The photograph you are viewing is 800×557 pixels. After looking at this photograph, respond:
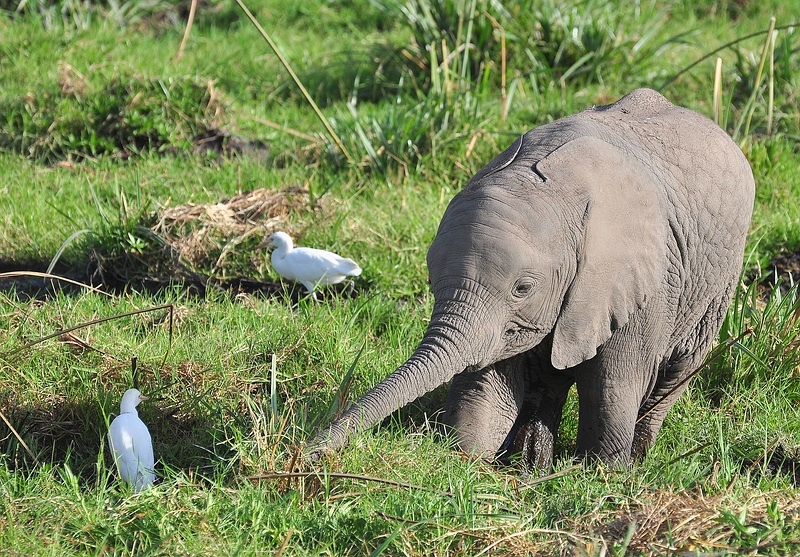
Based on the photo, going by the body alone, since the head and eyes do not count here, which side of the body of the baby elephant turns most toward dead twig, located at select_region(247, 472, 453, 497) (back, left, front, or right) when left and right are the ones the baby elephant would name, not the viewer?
front

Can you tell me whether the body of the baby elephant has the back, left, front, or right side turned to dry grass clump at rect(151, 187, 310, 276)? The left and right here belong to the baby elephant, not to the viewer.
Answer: right

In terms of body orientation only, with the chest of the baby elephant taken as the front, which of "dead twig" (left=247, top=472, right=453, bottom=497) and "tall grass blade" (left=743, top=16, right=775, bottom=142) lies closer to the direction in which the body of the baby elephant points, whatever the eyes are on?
the dead twig

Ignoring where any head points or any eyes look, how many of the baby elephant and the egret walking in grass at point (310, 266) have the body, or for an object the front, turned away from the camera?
0

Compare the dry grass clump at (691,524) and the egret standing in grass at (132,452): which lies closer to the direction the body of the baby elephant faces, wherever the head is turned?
the egret standing in grass

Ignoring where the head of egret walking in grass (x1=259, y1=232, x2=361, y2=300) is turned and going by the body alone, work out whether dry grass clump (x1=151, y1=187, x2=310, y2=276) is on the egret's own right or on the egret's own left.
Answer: on the egret's own right

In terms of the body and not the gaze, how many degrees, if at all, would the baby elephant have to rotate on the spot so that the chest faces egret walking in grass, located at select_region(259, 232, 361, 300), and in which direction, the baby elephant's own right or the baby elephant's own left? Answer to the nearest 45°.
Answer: approximately 90° to the baby elephant's own right

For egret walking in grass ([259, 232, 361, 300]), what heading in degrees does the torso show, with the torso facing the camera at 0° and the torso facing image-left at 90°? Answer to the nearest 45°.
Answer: approximately 90°

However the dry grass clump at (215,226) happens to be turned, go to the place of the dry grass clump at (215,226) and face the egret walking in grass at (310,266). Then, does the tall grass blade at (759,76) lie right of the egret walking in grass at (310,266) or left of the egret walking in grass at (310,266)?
left

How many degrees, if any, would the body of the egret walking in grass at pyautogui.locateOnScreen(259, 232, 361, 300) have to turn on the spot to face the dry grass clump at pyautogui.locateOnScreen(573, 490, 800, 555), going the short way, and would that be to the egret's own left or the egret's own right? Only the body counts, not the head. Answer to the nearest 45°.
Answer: approximately 135° to the egret's own left

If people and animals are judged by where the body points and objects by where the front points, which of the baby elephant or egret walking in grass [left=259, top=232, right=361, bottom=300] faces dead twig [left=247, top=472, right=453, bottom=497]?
the baby elephant

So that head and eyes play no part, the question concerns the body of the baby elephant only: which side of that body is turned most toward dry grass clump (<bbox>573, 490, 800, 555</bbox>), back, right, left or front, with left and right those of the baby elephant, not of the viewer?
left

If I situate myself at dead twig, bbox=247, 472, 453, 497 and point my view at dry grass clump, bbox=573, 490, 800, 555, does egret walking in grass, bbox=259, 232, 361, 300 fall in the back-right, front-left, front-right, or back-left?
back-left

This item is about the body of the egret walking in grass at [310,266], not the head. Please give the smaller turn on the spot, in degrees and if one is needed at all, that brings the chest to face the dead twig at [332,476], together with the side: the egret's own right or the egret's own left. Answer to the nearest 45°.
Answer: approximately 90° to the egret's own left

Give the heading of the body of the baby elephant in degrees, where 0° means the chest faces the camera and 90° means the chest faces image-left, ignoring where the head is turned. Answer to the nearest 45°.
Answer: approximately 45°

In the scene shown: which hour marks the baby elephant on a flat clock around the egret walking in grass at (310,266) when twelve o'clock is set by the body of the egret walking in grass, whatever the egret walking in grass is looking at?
The baby elephant is roughly at 8 o'clock from the egret walking in grass.
